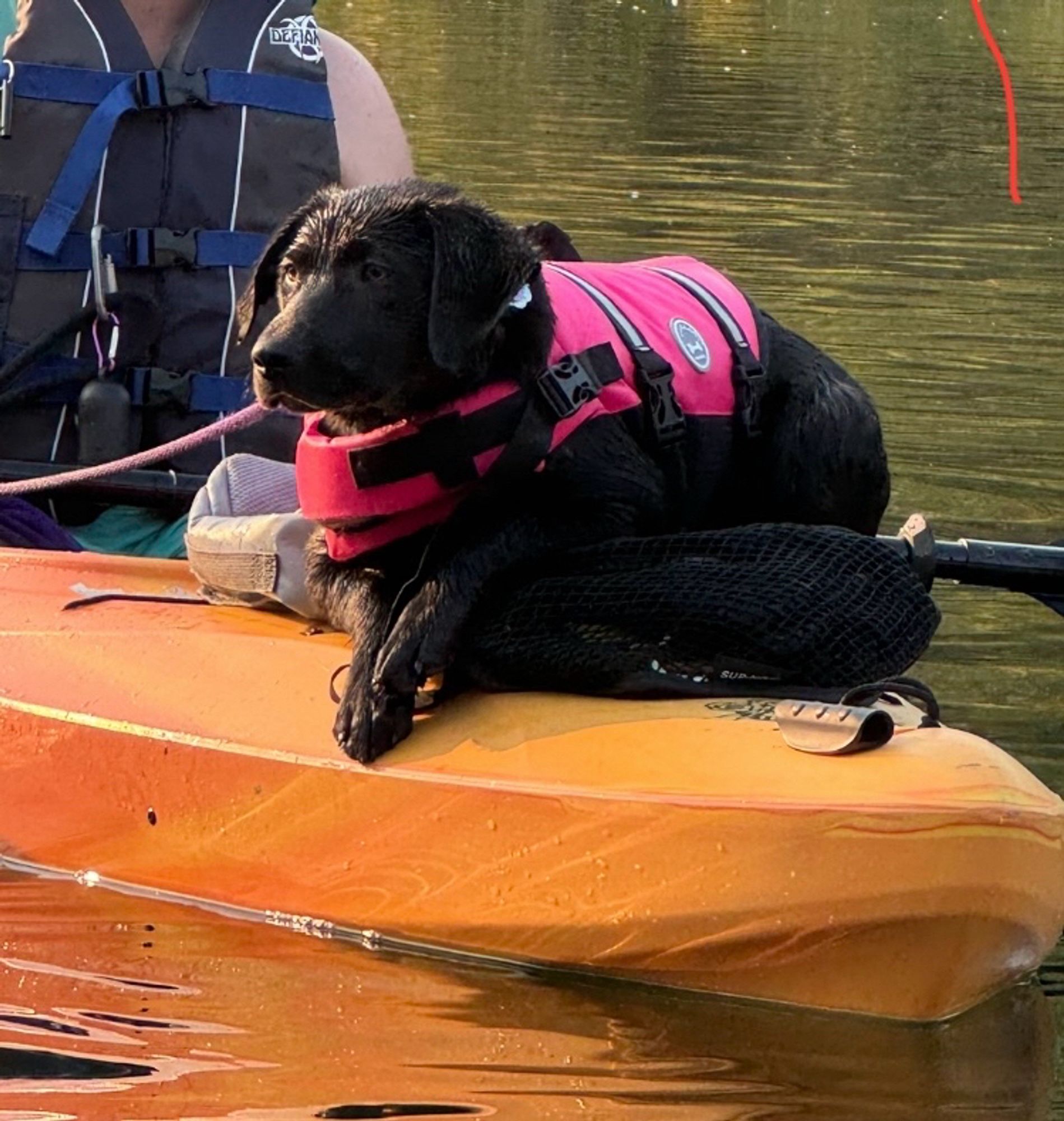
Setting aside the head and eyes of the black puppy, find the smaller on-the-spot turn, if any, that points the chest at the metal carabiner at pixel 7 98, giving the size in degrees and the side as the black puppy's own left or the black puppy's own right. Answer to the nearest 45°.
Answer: approximately 90° to the black puppy's own right

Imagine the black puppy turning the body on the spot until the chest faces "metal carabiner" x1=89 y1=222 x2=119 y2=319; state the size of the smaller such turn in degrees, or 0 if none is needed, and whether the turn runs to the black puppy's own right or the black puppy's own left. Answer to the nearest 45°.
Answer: approximately 90° to the black puppy's own right

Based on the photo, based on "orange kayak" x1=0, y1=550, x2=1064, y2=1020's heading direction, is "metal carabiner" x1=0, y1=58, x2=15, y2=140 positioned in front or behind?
behind

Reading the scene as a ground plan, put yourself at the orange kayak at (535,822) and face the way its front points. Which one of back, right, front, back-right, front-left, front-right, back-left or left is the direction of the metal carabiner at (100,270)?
back

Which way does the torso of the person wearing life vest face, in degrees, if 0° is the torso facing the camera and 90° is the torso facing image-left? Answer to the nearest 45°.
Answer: approximately 0°

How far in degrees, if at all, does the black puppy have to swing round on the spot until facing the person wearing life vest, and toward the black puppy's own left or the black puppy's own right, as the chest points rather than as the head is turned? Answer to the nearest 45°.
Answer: approximately 90° to the black puppy's own right

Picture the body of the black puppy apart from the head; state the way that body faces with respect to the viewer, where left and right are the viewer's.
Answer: facing the viewer and to the left of the viewer

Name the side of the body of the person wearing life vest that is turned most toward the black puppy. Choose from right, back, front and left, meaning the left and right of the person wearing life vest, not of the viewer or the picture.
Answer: front
